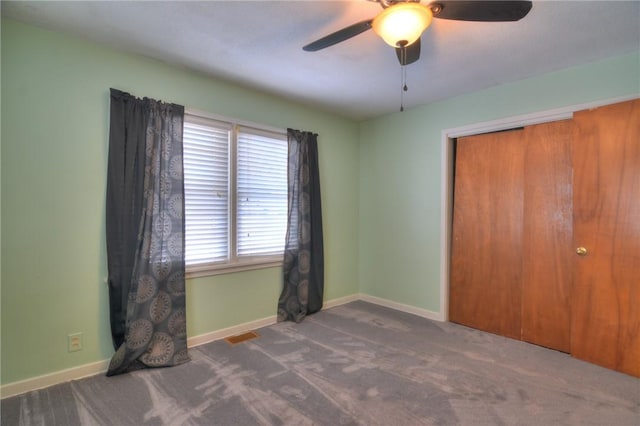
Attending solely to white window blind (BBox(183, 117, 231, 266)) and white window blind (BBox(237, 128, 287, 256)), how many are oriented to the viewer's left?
0

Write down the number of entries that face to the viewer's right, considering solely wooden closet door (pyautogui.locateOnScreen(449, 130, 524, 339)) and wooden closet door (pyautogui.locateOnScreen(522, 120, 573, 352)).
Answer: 0

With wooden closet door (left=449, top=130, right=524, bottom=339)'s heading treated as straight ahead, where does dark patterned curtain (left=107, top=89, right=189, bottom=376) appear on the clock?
The dark patterned curtain is roughly at 12 o'clock from the wooden closet door.

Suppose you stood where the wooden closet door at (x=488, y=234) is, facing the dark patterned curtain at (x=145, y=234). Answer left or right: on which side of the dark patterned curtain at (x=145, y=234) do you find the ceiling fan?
left

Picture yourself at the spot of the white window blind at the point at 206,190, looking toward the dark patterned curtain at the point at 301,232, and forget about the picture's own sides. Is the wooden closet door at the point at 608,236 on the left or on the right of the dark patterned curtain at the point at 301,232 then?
right

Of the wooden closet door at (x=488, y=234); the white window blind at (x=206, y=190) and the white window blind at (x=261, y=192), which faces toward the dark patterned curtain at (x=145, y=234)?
the wooden closet door

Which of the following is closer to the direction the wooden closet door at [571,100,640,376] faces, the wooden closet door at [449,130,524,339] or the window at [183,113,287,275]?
the window

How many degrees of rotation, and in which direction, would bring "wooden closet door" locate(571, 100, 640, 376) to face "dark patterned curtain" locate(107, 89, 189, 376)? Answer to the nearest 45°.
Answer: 0° — it already faces it

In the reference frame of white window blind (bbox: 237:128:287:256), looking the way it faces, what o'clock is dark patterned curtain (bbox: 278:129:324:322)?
The dark patterned curtain is roughly at 10 o'clock from the white window blind.

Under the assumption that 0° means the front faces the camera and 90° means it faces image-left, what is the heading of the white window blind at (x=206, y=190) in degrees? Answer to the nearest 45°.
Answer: approximately 315°

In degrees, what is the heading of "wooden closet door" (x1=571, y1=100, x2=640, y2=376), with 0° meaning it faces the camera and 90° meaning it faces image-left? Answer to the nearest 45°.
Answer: approximately 45°

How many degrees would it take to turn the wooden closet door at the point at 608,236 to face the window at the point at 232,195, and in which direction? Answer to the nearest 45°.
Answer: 0° — it already faces it

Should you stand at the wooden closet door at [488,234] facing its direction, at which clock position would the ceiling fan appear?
The ceiling fan is roughly at 11 o'clock from the wooden closet door.

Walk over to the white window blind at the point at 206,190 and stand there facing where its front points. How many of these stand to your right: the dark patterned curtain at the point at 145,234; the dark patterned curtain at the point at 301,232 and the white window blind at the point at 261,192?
1

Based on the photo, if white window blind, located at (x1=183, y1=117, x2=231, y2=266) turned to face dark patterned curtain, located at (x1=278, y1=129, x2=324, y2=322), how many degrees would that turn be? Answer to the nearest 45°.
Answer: approximately 45° to its left
